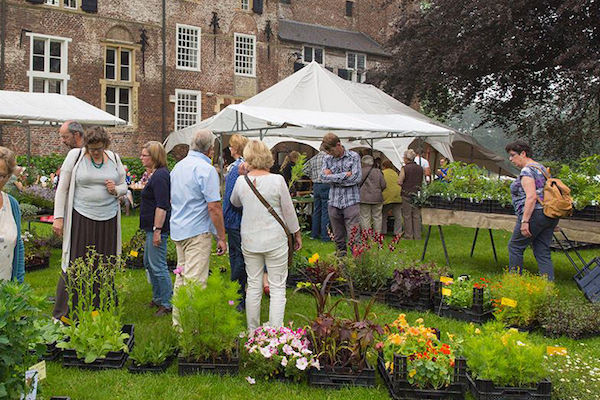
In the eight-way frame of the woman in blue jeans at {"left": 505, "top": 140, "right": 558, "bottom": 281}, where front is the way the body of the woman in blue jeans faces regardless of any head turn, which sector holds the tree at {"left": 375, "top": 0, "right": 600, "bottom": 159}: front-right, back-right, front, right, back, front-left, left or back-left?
right

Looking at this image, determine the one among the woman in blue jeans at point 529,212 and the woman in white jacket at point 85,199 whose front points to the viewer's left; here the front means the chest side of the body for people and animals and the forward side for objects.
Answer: the woman in blue jeans

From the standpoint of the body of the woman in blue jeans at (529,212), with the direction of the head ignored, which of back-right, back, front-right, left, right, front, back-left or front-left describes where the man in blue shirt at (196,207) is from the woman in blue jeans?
front-left

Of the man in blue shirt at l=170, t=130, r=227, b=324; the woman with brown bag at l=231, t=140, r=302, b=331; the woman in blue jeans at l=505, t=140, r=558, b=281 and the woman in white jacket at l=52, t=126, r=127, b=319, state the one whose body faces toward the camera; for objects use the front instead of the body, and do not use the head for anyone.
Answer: the woman in white jacket

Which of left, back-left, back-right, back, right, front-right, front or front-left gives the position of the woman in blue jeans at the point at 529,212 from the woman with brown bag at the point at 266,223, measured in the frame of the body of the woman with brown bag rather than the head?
front-right

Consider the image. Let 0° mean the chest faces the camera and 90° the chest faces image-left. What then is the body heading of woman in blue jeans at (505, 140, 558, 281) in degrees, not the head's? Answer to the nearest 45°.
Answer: approximately 90°

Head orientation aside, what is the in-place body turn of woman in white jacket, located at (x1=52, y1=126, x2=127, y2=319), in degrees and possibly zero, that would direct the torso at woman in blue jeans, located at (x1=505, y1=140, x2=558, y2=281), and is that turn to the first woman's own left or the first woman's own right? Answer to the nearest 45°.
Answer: approximately 90° to the first woman's own left

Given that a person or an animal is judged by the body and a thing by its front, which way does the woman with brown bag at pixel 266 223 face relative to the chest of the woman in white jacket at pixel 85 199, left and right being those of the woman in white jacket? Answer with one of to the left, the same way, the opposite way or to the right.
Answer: the opposite way

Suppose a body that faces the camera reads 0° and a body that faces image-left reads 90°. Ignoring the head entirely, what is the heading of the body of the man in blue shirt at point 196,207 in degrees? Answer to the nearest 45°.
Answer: approximately 225°

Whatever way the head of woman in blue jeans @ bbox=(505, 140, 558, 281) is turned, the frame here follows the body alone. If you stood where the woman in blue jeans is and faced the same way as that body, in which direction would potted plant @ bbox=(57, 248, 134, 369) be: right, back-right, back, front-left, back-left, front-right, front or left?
front-left

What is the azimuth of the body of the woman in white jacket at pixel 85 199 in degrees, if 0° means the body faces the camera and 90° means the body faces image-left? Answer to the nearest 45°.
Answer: approximately 0°

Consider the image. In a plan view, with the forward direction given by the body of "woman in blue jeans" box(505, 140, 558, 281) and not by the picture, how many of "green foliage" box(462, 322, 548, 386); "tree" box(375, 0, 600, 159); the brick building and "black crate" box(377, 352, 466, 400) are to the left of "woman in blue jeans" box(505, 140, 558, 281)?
2

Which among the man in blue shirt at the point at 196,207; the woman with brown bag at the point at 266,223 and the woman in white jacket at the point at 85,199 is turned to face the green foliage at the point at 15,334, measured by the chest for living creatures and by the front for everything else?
the woman in white jacket
